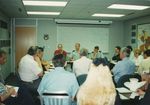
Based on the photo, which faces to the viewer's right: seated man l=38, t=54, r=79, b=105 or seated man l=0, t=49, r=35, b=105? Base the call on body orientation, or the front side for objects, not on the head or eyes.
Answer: seated man l=0, t=49, r=35, b=105

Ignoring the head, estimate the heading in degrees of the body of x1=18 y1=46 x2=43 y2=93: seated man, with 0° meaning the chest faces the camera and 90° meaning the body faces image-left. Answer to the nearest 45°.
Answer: approximately 225°

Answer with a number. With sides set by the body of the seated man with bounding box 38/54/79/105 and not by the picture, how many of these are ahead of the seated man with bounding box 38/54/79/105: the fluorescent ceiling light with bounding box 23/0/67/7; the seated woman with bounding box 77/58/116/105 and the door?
2

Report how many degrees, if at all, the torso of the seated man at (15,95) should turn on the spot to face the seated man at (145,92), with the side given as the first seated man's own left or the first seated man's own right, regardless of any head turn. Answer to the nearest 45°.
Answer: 0° — they already face them

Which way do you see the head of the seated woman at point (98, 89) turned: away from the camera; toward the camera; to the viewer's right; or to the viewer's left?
away from the camera

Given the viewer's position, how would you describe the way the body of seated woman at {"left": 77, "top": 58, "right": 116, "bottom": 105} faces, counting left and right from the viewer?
facing away from the viewer

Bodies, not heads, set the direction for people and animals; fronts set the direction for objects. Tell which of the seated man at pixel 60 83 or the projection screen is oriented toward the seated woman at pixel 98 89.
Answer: the projection screen

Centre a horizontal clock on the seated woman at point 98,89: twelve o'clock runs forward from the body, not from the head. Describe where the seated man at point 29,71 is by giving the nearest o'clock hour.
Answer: The seated man is roughly at 11 o'clock from the seated woman.

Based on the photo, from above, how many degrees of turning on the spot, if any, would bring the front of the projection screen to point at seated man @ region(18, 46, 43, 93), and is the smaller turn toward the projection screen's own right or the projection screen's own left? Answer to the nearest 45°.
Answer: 0° — it already faces them

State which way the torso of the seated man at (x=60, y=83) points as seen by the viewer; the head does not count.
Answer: away from the camera

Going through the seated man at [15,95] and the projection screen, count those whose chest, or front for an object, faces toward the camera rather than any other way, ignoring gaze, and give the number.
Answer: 1

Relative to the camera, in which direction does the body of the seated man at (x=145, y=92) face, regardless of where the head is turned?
to the viewer's left

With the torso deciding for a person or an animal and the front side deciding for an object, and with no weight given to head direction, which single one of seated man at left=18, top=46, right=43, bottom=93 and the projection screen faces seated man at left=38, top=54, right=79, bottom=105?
the projection screen

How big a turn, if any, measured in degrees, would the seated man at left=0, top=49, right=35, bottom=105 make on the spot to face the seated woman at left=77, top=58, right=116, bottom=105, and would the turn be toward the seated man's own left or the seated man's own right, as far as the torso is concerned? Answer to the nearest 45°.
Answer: approximately 45° to the seated man's own right

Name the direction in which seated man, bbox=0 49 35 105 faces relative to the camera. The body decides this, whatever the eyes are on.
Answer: to the viewer's right

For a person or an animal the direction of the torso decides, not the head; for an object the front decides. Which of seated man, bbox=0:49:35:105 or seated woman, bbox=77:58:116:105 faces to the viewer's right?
the seated man

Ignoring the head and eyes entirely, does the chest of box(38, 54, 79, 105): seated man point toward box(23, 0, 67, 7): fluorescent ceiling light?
yes
